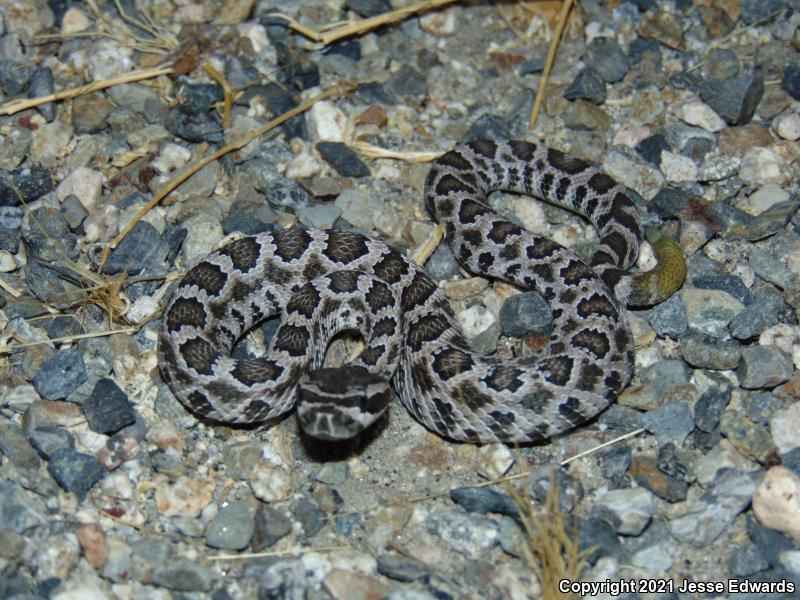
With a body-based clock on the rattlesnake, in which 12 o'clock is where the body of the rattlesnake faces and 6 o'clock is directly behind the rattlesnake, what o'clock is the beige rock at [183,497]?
The beige rock is roughly at 1 o'clock from the rattlesnake.

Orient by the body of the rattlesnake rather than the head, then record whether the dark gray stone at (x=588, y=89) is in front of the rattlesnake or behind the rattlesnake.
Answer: behind

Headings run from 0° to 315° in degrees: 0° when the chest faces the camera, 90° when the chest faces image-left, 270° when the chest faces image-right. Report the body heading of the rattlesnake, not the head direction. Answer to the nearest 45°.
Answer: approximately 0°

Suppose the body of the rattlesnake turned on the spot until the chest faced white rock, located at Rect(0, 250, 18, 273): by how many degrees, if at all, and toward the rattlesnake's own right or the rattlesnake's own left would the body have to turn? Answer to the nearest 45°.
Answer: approximately 90° to the rattlesnake's own right

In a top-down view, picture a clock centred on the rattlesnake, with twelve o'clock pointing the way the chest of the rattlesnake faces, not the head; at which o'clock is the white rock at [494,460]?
The white rock is roughly at 11 o'clock from the rattlesnake.

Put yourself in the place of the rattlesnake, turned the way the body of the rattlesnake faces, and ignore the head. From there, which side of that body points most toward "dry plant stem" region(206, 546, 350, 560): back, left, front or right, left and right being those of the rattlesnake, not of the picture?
front

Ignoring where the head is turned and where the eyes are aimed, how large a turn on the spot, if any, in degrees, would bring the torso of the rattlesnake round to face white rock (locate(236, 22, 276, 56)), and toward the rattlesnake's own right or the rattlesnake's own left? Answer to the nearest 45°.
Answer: approximately 135° to the rattlesnake's own right

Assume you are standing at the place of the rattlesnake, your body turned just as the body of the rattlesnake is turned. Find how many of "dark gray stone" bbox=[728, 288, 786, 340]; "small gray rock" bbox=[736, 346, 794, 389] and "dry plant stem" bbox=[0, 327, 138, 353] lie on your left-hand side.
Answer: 2

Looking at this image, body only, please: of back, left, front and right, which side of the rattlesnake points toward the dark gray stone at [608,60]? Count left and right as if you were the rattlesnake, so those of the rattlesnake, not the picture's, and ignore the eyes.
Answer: back

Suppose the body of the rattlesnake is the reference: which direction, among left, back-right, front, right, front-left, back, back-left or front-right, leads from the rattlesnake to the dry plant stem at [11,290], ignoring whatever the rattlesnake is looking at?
right

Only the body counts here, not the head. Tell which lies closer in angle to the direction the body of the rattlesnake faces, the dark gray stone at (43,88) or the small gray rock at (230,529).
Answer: the small gray rock

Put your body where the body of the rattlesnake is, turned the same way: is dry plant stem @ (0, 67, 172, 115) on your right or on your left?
on your right

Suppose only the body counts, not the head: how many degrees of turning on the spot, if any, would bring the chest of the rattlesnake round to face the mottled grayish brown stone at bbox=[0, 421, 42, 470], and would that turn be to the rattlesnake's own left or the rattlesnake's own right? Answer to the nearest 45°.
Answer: approximately 45° to the rattlesnake's own right

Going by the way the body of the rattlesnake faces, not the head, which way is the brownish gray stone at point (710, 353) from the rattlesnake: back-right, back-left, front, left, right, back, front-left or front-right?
left

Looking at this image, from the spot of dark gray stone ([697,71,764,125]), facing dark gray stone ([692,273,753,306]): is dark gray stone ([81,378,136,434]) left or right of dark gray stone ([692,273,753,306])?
right
